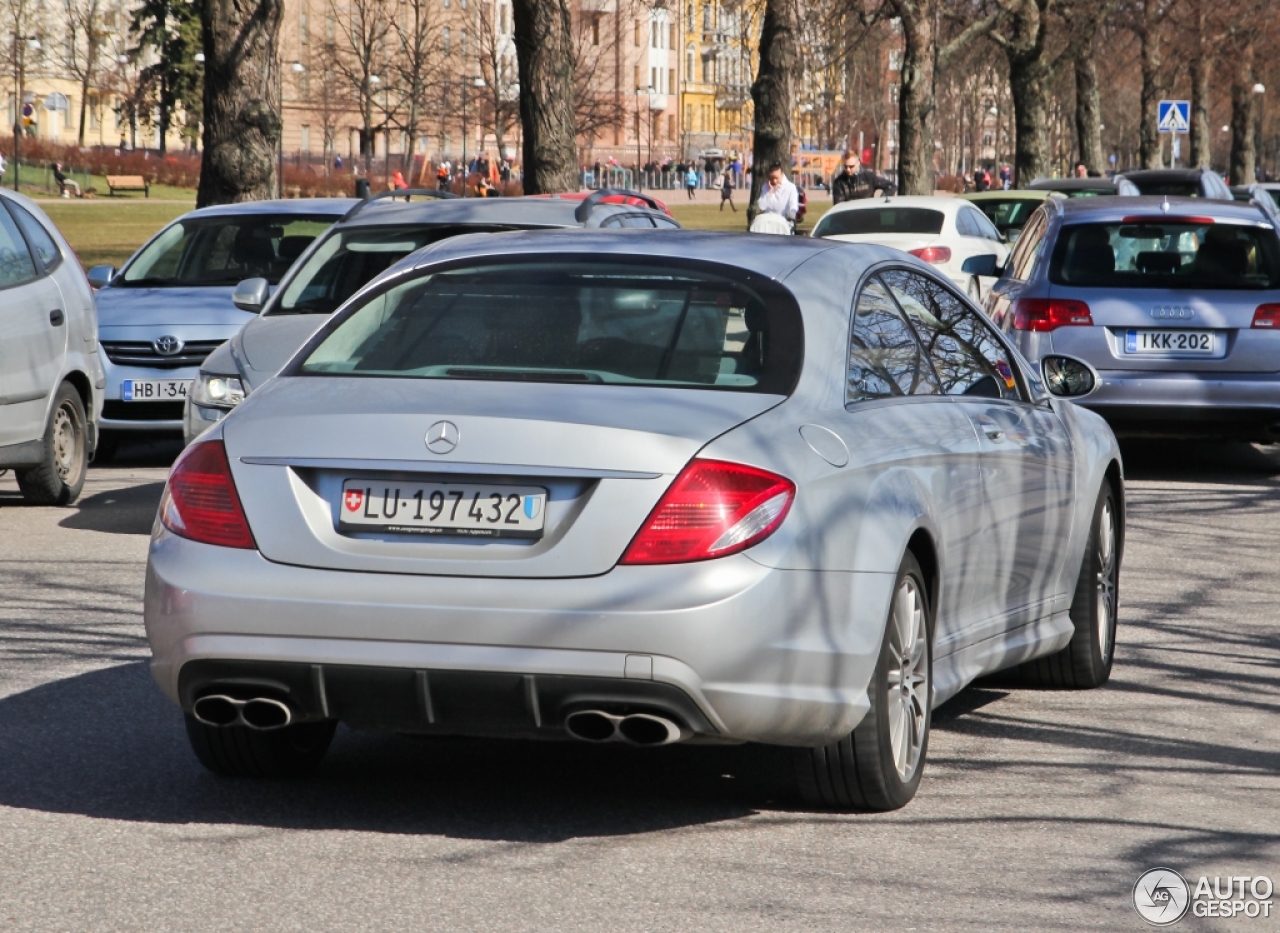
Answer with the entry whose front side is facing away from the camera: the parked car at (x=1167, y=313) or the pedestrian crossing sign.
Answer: the parked car

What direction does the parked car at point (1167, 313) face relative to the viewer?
away from the camera

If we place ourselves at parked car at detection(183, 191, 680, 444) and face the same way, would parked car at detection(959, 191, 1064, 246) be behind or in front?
behind

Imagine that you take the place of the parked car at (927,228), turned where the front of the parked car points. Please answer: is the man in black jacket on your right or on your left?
on your left

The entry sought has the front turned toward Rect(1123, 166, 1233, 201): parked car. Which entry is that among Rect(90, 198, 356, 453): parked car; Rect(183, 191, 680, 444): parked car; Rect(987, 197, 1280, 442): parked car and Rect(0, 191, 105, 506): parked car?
Rect(987, 197, 1280, 442): parked car

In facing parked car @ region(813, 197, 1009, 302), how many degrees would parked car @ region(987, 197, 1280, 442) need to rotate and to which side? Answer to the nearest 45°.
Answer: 0° — it already faces it

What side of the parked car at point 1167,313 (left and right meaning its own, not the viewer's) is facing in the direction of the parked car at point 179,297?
left

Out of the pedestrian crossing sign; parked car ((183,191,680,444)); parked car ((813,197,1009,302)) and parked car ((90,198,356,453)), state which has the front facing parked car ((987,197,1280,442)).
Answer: the pedestrian crossing sign

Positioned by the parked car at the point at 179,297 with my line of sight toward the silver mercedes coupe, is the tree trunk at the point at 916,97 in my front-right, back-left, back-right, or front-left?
back-left
